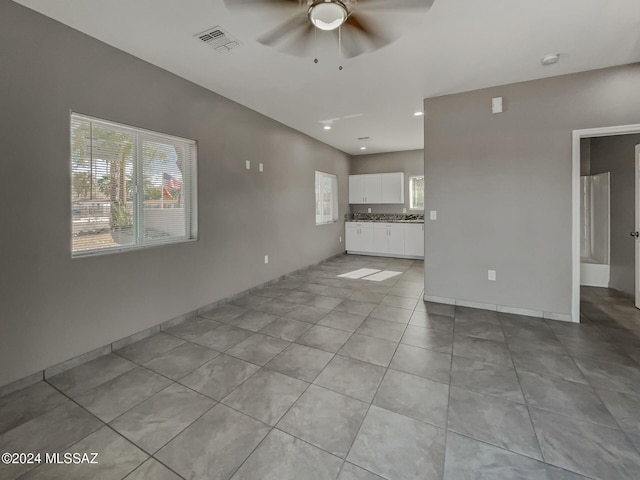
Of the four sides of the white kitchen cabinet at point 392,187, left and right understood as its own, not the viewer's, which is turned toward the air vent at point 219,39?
front

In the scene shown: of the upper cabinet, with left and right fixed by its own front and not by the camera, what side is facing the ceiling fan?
front

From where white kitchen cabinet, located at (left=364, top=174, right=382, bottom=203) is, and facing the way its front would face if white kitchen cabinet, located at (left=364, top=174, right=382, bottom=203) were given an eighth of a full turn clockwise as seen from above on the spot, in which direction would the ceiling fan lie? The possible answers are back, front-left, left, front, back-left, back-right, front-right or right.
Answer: front-left

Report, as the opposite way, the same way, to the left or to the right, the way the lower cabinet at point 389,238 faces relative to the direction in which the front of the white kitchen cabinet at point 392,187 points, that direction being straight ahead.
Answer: the same way

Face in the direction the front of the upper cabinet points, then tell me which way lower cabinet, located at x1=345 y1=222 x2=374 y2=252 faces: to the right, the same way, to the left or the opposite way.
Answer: the same way

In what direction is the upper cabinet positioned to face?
toward the camera

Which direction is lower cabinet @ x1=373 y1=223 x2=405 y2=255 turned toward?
toward the camera

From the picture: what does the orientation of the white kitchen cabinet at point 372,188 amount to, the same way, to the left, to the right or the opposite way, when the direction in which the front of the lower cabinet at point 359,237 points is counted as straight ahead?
the same way

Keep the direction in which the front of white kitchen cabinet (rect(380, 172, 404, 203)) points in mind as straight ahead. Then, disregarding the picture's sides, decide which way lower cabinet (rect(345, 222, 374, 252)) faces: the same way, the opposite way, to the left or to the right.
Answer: the same way

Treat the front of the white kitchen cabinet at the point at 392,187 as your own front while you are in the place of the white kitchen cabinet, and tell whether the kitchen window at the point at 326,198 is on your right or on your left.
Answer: on your right

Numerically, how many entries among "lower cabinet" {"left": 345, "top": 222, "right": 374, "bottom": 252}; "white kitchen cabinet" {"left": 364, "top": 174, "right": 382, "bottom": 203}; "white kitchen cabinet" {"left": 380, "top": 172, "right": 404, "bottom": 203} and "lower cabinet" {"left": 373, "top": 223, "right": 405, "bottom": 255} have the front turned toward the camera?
4

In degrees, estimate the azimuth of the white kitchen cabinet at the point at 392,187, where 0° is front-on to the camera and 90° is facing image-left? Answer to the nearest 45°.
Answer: approximately 0°

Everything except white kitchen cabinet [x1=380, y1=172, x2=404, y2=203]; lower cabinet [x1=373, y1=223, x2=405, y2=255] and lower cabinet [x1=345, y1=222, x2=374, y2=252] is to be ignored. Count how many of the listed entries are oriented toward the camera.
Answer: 3

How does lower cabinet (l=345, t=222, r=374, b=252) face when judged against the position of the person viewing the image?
facing the viewer

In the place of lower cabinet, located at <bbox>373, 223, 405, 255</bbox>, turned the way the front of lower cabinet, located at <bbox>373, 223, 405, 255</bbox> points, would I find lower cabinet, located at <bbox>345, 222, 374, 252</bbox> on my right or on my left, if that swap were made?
on my right
